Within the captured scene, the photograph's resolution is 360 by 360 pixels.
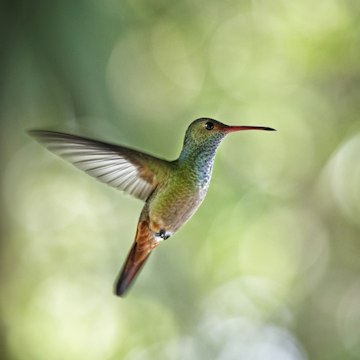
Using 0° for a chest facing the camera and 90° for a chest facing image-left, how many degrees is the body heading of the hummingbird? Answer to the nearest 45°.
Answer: approximately 270°
